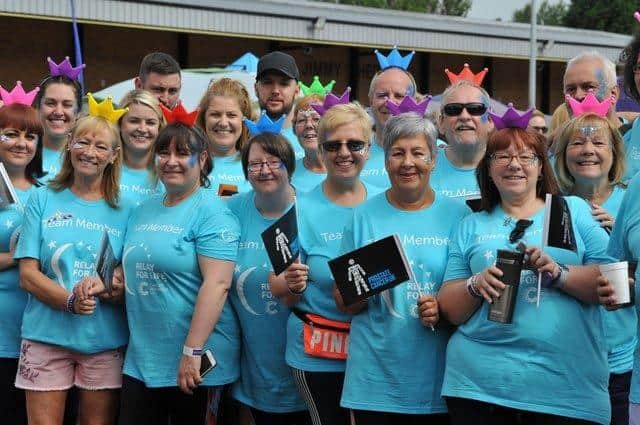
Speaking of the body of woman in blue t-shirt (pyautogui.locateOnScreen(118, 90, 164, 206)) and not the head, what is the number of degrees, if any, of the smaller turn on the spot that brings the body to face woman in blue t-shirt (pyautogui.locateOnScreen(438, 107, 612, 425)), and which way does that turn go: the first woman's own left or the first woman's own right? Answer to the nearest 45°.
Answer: approximately 45° to the first woman's own left

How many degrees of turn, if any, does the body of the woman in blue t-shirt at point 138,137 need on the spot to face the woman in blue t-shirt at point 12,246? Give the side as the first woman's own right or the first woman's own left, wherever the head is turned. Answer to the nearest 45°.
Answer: approximately 90° to the first woman's own right

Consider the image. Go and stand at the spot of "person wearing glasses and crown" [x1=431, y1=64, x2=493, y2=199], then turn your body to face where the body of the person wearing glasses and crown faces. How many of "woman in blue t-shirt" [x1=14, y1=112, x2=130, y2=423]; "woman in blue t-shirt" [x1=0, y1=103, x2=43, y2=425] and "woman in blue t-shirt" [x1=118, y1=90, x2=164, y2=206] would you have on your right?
3

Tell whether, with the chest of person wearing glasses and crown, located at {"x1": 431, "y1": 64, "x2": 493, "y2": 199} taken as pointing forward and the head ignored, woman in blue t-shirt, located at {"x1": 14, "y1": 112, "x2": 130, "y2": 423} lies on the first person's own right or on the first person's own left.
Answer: on the first person's own right

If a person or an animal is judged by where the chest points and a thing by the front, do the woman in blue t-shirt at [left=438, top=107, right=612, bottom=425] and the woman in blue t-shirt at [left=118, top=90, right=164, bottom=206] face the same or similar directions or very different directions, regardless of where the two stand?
same or similar directions

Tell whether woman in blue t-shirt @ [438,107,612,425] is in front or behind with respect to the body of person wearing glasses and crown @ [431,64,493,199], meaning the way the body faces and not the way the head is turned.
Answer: in front

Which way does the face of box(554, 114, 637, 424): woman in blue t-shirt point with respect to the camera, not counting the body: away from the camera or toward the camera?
toward the camera

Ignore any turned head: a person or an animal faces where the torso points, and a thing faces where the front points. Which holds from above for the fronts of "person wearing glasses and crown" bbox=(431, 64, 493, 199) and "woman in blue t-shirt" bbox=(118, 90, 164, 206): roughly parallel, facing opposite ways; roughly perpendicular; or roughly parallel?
roughly parallel

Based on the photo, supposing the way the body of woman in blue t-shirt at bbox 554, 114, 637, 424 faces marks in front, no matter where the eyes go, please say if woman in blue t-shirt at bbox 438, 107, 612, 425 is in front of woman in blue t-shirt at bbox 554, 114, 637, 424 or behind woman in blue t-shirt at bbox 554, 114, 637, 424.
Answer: in front

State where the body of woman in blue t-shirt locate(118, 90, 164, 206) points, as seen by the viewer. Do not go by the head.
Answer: toward the camera

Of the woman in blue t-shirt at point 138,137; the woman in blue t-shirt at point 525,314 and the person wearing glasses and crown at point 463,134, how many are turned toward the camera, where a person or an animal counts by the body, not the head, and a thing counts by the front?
3

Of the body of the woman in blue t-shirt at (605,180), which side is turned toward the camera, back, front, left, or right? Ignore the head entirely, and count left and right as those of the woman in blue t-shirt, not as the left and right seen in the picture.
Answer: front

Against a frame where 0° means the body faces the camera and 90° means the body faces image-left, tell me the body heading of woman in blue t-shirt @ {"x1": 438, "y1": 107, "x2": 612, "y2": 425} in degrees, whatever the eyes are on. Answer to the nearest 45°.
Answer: approximately 0°

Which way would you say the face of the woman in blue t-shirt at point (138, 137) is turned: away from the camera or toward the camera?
toward the camera

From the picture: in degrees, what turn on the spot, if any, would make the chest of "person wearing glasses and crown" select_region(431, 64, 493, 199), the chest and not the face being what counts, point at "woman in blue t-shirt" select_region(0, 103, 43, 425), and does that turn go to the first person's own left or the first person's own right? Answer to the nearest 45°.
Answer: approximately 90° to the first person's own right
